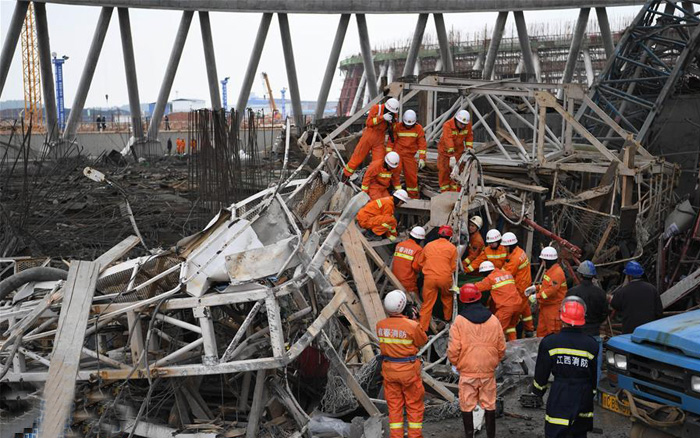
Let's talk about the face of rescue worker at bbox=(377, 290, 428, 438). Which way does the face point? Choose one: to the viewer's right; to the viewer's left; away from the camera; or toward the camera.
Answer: away from the camera

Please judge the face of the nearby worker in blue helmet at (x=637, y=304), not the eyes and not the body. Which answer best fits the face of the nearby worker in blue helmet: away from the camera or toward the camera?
away from the camera

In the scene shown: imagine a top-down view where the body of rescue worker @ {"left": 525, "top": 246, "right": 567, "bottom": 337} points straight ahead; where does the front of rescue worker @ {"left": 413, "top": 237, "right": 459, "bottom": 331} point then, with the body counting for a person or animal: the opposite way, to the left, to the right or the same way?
to the right

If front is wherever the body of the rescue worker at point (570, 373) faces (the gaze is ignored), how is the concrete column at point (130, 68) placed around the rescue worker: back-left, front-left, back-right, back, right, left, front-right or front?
front-left

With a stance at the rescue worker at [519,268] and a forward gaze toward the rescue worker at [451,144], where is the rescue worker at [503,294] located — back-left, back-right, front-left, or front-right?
back-left

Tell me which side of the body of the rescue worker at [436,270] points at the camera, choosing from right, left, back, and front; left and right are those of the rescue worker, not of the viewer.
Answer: back

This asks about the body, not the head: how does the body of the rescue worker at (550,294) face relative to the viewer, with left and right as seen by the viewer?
facing to the left of the viewer

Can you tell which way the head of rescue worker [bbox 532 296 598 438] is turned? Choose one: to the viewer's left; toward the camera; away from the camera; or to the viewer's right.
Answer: away from the camera

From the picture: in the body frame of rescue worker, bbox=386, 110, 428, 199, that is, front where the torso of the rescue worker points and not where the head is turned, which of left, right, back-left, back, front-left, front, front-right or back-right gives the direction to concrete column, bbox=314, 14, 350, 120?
back

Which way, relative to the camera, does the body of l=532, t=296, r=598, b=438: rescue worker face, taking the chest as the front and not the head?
away from the camera

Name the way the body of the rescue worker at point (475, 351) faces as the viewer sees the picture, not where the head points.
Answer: away from the camera

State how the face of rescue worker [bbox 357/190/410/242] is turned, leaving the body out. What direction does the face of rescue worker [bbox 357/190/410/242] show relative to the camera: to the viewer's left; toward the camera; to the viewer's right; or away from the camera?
to the viewer's right

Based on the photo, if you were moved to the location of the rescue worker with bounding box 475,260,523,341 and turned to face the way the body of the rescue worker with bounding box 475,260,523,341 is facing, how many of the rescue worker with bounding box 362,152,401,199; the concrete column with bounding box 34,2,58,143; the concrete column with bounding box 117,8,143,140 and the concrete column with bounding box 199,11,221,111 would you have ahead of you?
4

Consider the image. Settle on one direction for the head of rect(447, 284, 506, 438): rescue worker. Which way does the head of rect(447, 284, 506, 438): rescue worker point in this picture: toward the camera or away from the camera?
away from the camera

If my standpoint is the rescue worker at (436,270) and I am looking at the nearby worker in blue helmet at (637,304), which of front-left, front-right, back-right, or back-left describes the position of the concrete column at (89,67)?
back-left
